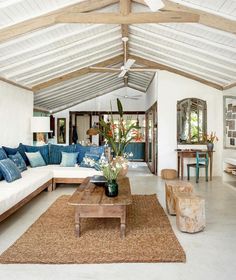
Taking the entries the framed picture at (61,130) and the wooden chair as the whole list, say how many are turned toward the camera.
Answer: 1

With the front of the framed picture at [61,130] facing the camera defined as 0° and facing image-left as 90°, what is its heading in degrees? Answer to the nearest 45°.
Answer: approximately 0°

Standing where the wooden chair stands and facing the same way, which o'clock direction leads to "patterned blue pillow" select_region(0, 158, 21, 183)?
The patterned blue pillow is roughly at 9 o'clock from the wooden chair.

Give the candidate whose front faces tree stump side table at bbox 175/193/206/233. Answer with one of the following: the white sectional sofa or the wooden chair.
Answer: the white sectional sofa

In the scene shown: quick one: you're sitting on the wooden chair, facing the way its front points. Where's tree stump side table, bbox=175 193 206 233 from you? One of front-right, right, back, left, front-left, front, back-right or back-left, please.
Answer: back-left

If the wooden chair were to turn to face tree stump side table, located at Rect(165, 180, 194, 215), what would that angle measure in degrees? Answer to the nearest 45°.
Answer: approximately 135° to its left

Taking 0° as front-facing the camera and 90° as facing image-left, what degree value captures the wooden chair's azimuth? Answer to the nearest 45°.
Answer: approximately 135°

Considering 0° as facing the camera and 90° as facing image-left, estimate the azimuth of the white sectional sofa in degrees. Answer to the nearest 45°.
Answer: approximately 315°

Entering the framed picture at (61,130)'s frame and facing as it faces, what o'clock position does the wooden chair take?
The wooden chair is roughly at 11 o'clock from the framed picture.
